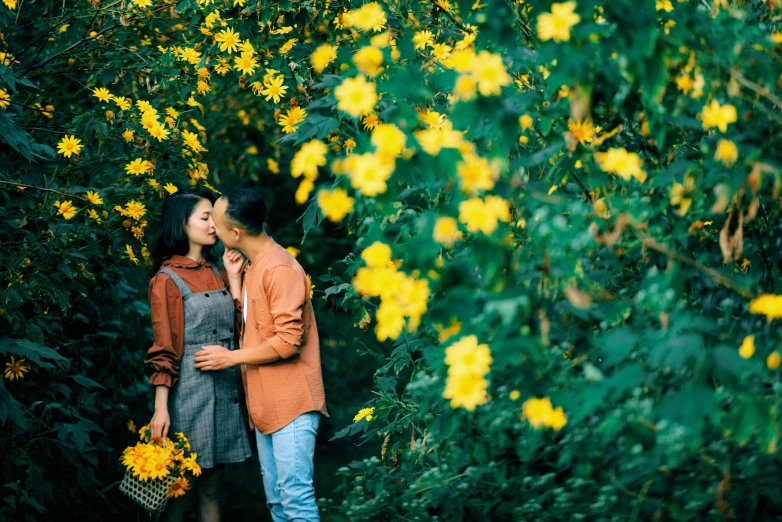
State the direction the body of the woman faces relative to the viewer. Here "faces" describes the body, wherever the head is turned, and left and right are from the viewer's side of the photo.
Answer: facing the viewer and to the right of the viewer

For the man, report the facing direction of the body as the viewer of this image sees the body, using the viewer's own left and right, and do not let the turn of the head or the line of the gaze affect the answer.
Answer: facing to the left of the viewer

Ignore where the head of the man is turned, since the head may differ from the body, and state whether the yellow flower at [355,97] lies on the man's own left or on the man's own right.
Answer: on the man's own left

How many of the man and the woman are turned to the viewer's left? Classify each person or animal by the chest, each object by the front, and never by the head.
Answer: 1

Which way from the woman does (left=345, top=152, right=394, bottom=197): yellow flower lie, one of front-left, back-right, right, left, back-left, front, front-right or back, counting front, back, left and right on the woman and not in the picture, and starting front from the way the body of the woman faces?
front-right

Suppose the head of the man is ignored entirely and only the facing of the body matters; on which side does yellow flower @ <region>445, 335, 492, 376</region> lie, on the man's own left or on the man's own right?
on the man's own left

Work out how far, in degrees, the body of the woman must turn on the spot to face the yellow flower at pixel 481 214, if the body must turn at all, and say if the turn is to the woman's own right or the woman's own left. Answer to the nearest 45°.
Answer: approximately 45° to the woman's own right

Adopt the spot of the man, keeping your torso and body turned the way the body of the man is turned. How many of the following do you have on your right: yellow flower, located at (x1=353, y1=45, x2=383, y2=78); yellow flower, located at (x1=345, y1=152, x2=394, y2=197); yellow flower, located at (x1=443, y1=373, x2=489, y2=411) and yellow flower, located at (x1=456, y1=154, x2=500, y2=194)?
0

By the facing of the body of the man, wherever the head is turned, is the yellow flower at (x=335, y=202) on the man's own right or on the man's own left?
on the man's own left

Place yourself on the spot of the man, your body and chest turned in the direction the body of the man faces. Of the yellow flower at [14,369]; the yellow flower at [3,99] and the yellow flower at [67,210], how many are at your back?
0

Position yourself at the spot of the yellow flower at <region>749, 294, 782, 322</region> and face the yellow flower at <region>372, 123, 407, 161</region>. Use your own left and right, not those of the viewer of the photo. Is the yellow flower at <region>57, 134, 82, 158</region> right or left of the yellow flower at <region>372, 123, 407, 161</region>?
right

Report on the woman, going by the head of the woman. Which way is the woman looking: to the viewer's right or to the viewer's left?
to the viewer's right
